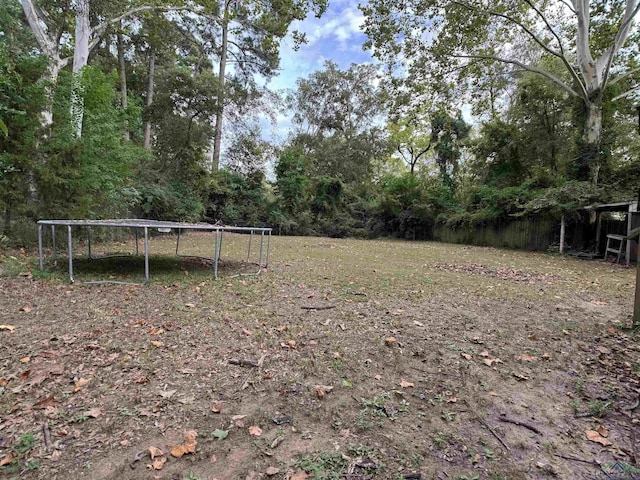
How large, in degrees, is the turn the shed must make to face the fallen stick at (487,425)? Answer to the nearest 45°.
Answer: approximately 45° to its left

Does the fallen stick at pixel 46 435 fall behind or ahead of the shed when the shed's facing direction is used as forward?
ahead

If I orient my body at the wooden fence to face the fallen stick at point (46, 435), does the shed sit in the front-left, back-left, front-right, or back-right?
front-left

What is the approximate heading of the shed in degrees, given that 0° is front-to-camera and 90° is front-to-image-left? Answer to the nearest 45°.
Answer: approximately 45°

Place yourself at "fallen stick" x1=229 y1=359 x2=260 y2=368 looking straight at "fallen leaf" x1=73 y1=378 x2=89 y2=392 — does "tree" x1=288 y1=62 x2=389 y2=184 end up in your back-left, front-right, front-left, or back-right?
back-right

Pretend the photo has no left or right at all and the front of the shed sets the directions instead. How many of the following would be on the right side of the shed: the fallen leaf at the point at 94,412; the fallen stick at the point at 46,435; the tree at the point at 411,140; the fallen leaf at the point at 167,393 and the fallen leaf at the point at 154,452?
1

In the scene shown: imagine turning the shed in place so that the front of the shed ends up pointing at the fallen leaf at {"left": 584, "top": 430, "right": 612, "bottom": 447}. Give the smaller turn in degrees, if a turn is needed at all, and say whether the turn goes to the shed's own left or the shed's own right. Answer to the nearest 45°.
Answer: approximately 45° to the shed's own left

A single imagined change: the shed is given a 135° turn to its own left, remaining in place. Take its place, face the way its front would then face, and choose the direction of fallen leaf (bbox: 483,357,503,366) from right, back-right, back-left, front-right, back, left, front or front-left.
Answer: right

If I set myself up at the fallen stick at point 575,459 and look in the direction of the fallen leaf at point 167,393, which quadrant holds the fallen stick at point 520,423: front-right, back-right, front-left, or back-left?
front-right

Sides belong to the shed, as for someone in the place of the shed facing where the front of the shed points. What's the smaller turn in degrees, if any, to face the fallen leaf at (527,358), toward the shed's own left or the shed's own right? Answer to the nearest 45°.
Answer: approximately 45° to the shed's own left

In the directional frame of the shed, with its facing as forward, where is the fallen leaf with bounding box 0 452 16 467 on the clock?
The fallen leaf is roughly at 11 o'clock from the shed.

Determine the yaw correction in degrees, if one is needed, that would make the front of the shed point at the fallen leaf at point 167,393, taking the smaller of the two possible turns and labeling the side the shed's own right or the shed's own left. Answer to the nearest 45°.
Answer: approximately 45° to the shed's own left

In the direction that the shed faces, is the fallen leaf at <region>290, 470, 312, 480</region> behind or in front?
in front

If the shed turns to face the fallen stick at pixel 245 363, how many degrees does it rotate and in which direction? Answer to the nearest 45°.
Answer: approximately 45° to its left

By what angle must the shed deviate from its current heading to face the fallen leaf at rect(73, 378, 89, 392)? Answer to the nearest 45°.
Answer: approximately 45° to its left

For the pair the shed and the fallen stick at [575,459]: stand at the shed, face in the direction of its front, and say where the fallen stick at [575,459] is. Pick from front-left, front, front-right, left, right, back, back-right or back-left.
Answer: front-left

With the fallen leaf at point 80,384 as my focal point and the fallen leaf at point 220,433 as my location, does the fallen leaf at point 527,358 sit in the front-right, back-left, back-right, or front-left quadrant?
back-right
